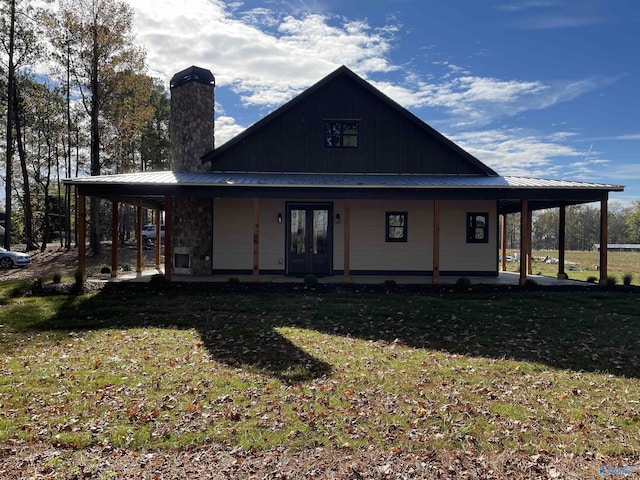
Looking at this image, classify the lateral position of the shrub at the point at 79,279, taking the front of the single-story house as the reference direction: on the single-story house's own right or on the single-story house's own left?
on the single-story house's own right

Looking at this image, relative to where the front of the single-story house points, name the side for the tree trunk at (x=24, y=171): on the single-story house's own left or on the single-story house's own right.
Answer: on the single-story house's own right

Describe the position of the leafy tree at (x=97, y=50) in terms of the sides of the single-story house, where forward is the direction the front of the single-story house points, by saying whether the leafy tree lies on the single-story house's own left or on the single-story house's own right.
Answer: on the single-story house's own right

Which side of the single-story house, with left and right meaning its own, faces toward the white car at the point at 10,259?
right

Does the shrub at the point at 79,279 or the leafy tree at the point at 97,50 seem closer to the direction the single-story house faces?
the shrub

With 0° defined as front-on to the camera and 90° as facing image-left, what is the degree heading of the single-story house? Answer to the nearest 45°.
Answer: approximately 0°
